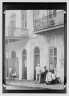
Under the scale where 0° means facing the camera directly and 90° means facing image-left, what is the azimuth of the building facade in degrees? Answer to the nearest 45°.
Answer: approximately 45°
